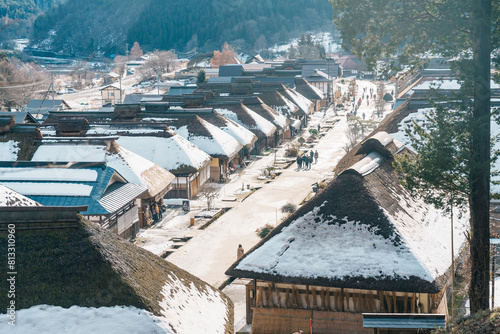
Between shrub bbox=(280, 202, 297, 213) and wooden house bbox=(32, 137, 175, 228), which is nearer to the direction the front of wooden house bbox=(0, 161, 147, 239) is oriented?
the shrub

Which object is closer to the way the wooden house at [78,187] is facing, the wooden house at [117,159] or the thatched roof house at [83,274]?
the thatched roof house

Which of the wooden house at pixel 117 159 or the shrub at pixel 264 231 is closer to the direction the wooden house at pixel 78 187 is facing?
the shrub

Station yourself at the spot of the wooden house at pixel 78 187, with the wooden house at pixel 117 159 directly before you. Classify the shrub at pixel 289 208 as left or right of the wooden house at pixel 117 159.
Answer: right

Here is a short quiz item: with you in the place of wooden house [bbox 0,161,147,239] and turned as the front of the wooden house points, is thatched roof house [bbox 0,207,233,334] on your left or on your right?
on your right

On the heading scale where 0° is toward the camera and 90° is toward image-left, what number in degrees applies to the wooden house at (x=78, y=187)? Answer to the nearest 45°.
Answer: approximately 315°

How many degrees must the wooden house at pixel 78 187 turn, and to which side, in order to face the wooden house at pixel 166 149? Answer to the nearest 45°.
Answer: approximately 90° to its left
